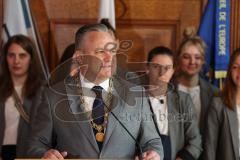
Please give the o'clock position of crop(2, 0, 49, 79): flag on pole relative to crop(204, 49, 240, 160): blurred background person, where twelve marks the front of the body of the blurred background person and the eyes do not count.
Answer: The flag on pole is roughly at 3 o'clock from the blurred background person.

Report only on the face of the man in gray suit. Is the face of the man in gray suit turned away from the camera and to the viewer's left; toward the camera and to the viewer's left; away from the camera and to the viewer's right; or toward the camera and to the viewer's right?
toward the camera and to the viewer's right

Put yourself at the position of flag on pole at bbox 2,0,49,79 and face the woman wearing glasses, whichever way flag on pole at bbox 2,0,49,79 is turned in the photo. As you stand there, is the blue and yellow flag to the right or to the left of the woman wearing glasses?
left

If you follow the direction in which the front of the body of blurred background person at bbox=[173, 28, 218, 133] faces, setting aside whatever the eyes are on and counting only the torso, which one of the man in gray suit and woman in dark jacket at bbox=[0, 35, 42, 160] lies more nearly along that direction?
the man in gray suit

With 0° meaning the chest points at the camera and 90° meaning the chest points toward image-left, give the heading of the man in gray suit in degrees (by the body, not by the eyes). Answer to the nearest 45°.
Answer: approximately 0°

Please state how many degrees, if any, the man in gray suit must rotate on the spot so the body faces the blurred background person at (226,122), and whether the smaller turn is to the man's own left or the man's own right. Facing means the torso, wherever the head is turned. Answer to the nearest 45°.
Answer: approximately 135° to the man's own left

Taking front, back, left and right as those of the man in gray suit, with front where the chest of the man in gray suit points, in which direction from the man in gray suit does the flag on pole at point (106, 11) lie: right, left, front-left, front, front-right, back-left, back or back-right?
back

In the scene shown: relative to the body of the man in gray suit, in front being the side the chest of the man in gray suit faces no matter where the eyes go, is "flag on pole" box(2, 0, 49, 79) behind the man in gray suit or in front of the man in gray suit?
behind

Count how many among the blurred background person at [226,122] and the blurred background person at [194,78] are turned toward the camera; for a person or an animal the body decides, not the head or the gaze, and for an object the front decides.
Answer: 2
